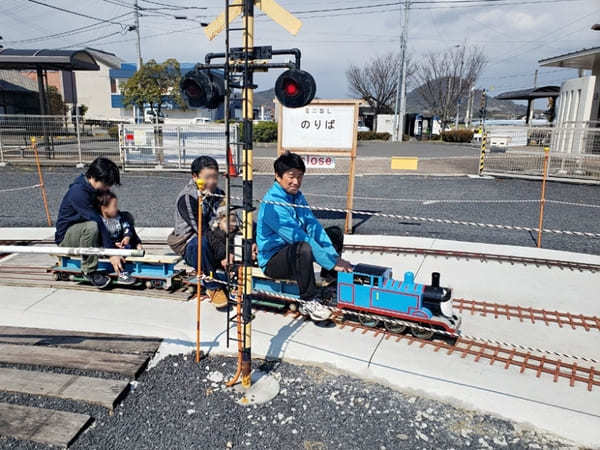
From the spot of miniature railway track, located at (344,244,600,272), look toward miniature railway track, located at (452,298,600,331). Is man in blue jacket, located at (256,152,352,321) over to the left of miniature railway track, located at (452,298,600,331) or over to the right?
right

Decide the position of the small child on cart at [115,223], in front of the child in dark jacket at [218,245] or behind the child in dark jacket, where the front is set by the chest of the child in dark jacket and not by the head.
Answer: behind

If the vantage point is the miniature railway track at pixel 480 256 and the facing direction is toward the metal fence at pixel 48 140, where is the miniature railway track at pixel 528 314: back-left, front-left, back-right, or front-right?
back-left

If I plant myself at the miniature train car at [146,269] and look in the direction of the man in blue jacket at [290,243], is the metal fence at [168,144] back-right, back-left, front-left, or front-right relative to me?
back-left

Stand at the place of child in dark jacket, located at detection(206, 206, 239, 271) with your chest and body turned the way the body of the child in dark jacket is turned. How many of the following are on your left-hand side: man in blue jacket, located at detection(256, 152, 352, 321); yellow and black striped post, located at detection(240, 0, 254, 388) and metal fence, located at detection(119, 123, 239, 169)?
1

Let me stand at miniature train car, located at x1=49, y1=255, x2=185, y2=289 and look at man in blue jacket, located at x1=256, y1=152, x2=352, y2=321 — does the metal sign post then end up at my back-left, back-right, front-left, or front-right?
front-right

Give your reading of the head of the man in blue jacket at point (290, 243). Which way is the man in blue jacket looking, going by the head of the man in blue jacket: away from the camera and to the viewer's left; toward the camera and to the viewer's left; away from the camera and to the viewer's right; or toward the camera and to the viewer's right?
toward the camera and to the viewer's right

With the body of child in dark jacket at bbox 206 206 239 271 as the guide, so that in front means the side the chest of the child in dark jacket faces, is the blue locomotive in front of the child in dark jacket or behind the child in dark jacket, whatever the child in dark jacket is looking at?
in front
